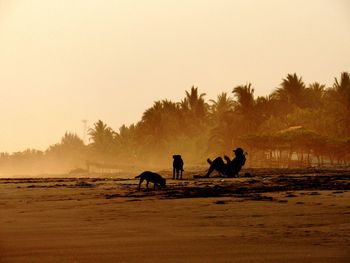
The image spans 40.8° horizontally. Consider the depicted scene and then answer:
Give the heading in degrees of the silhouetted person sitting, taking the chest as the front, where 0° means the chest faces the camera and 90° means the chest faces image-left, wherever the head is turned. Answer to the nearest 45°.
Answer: approximately 90°
